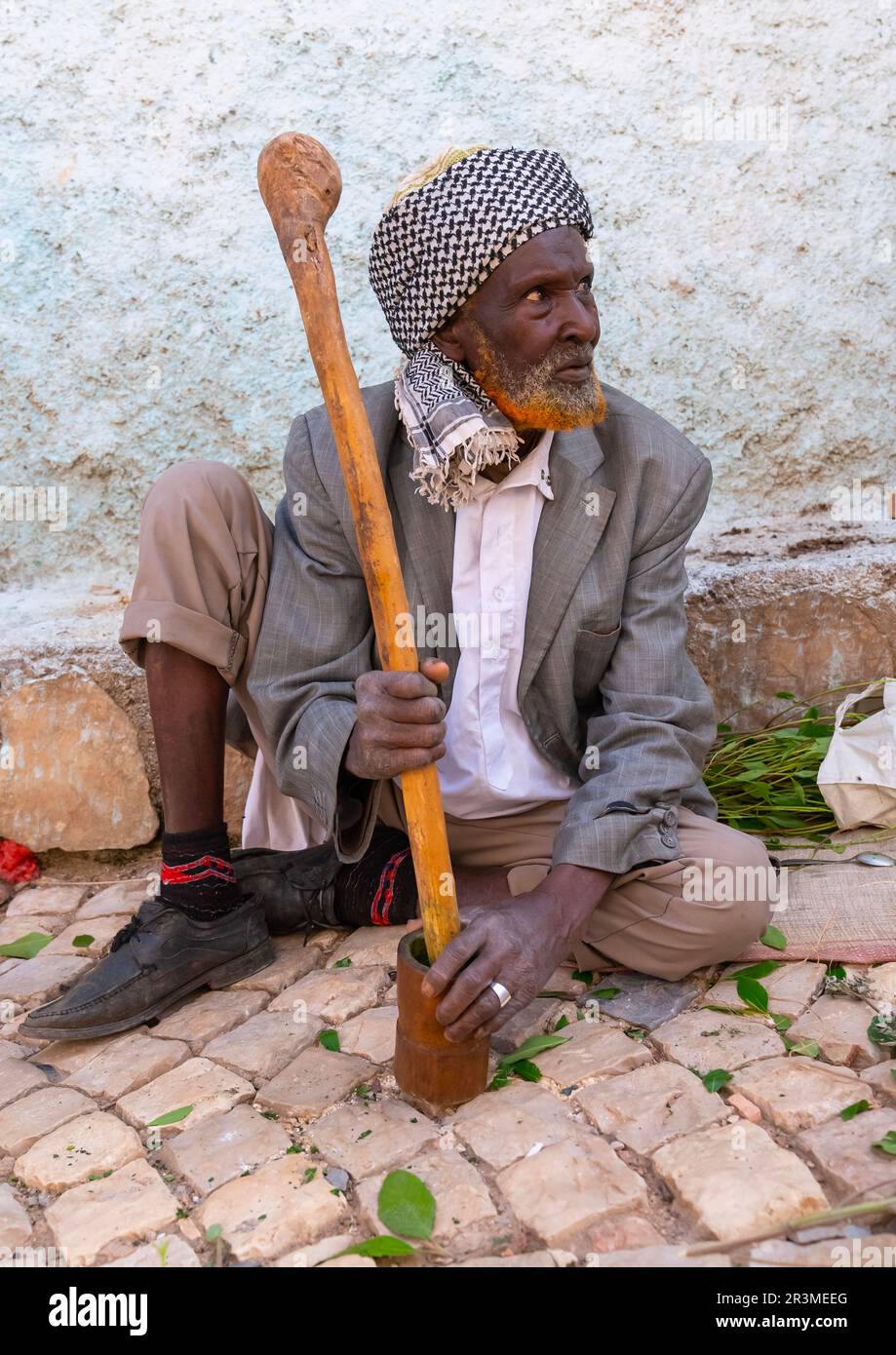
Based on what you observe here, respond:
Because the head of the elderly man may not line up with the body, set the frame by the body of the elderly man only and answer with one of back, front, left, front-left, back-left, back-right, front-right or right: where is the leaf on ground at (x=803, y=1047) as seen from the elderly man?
front-left

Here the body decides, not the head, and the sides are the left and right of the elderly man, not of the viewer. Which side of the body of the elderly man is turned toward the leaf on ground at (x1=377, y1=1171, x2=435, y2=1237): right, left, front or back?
front

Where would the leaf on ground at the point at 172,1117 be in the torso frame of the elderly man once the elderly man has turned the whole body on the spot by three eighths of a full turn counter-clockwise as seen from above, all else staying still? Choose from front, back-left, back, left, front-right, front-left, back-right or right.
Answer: back

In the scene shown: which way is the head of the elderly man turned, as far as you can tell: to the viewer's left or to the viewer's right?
to the viewer's right

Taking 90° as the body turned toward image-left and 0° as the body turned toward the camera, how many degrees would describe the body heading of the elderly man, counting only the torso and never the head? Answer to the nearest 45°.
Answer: approximately 0°

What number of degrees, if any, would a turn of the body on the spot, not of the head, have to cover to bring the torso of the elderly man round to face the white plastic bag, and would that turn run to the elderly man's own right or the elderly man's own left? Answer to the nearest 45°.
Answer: approximately 135° to the elderly man's own left
